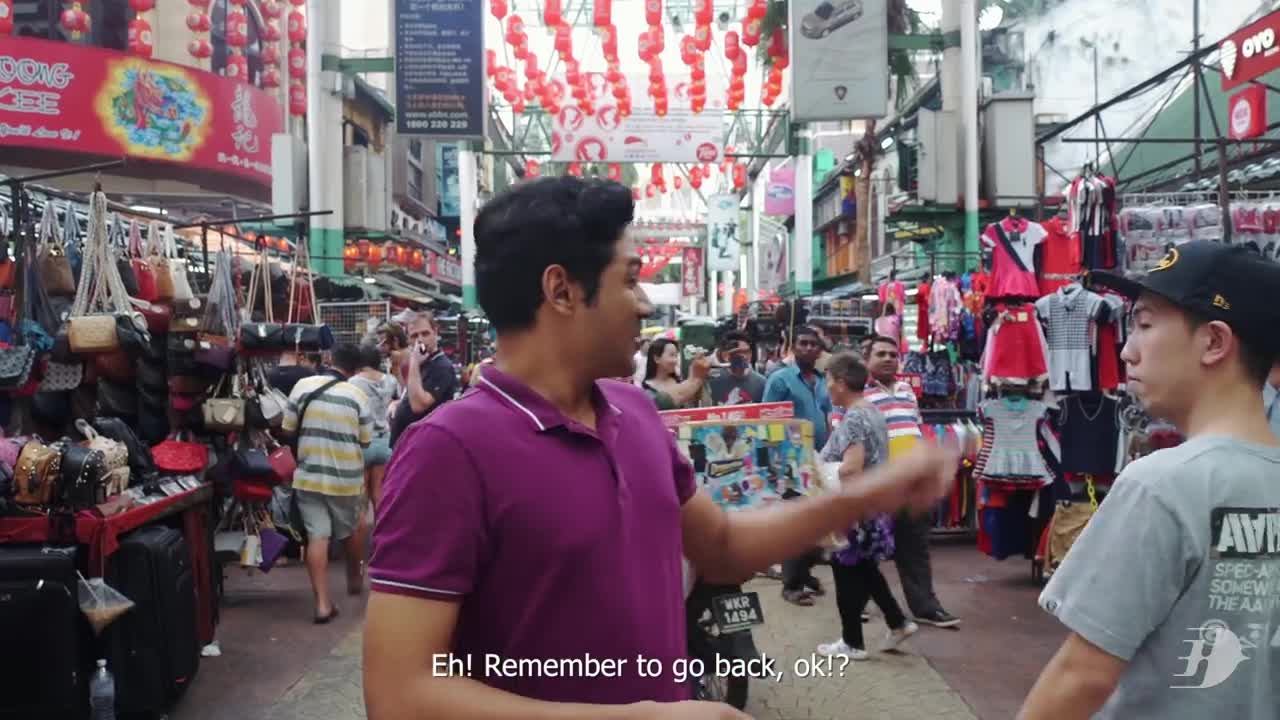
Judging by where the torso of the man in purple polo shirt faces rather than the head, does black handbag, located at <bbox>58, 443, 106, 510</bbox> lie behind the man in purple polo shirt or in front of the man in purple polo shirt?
behind

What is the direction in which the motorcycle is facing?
away from the camera

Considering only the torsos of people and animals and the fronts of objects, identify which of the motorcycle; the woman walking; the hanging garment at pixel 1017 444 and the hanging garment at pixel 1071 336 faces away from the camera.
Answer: the motorcycle

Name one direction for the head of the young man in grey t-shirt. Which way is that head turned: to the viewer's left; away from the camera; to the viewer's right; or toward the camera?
to the viewer's left

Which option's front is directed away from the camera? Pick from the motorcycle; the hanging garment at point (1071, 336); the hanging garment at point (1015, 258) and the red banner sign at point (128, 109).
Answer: the motorcycle

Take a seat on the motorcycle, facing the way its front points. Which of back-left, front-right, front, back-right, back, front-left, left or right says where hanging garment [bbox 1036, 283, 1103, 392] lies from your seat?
front-right

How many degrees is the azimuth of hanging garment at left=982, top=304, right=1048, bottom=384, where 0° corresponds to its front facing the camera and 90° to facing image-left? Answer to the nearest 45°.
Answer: approximately 0°

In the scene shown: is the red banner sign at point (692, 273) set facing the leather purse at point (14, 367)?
yes

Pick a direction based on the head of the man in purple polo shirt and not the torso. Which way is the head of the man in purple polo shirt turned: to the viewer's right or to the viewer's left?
to the viewer's right

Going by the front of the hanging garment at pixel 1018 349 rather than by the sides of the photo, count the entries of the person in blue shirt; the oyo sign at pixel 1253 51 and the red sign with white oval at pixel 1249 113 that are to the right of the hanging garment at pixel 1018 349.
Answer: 1

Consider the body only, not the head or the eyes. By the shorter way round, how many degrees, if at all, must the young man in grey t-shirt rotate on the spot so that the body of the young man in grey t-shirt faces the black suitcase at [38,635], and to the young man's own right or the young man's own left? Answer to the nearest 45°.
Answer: approximately 45° to the young man's own left

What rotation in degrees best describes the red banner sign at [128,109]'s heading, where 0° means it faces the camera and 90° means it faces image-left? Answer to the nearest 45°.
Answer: approximately 315°

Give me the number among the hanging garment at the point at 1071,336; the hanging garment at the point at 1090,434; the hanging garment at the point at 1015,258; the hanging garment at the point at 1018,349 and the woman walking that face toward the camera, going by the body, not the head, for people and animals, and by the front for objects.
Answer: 4
